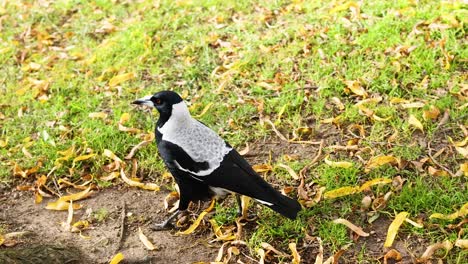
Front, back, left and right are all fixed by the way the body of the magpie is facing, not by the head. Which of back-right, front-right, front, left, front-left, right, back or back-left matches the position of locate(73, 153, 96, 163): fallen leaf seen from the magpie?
front-right

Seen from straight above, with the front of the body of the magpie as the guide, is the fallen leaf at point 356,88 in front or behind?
behind

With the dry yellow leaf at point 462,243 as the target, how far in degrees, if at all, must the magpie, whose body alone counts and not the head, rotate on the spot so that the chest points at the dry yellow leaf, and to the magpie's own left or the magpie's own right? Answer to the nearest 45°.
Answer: approximately 135° to the magpie's own left

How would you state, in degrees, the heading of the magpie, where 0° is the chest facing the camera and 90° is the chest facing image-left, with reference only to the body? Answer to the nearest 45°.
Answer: approximately 90°

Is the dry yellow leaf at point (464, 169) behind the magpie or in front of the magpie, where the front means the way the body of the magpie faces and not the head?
behind

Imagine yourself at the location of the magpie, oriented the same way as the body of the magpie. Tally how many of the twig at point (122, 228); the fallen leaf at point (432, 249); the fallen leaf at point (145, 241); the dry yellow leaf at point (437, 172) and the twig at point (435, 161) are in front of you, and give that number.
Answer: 2

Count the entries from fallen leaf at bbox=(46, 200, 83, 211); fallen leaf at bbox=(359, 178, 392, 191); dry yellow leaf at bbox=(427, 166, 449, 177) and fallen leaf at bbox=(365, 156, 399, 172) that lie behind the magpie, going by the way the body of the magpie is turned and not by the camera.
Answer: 3

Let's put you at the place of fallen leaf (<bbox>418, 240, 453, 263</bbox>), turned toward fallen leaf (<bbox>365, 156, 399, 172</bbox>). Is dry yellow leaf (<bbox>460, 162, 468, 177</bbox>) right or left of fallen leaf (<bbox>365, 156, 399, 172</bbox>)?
right

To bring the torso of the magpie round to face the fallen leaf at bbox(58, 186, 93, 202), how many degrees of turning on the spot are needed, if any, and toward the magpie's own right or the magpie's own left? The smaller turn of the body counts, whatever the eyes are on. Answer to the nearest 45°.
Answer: approximately 45° to the magpie's own right

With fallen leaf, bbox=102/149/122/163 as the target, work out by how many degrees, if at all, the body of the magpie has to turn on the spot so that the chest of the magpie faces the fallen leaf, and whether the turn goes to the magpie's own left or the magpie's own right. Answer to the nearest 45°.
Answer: approximately 45° to the magpie's own right

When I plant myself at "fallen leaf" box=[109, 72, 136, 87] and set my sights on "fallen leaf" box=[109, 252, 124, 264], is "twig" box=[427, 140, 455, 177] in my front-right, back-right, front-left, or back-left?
front-left

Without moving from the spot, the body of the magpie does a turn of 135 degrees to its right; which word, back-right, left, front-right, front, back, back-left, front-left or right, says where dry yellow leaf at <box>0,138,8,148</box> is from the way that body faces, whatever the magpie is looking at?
left

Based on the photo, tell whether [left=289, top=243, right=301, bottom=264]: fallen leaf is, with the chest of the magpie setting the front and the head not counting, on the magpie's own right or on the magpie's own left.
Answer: on the magpie's own left

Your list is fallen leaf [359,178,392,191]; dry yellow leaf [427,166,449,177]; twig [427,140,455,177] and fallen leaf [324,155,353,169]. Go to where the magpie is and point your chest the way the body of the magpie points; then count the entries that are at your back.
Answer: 4

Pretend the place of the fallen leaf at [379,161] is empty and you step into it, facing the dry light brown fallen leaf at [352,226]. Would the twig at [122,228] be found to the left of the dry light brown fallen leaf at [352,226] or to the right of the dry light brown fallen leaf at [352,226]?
right

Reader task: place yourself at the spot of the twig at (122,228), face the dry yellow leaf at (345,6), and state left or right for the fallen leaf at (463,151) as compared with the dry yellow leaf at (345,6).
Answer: right

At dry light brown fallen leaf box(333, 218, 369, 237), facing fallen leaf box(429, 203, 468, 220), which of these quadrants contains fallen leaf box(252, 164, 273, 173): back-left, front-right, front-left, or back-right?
back-left

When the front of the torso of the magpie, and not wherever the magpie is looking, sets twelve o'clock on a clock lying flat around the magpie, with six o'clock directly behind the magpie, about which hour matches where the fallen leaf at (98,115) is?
The fallen leaf is roughly at 2 o'clock from the magpie.

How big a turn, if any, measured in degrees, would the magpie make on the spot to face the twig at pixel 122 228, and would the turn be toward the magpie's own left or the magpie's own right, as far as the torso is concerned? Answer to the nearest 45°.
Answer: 0° — it already faces it

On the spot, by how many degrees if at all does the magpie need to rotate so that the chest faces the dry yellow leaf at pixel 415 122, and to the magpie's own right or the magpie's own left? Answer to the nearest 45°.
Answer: approximately 180°
